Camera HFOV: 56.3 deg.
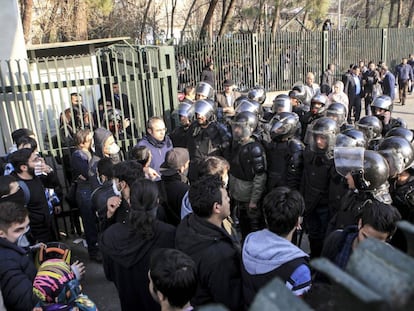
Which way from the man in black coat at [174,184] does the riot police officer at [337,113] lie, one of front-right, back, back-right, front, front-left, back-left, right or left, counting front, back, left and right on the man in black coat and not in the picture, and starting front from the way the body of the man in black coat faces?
front

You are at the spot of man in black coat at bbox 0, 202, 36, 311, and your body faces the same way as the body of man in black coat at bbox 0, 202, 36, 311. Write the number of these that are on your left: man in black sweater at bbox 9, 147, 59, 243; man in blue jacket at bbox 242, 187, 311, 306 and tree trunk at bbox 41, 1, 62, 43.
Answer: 2

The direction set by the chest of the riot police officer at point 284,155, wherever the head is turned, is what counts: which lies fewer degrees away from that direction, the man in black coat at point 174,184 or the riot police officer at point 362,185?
the man in black coat

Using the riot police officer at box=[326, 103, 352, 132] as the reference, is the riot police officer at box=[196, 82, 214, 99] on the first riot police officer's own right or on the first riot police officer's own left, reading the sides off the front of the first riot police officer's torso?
on the first riot police officer's own right

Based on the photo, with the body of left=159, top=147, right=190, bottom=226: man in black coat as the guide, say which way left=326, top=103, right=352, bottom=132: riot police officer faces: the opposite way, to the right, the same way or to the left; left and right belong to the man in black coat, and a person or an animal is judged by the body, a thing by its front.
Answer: the opposite way

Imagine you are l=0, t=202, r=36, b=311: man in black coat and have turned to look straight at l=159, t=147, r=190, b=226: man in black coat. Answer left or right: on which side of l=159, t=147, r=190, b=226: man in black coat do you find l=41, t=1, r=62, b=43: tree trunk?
left

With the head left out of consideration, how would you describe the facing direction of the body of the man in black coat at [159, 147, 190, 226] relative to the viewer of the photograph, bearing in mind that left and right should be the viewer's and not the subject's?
facing away from the viewer and to the right of the viewer

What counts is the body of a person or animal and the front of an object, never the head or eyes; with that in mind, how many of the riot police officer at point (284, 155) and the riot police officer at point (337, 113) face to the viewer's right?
0

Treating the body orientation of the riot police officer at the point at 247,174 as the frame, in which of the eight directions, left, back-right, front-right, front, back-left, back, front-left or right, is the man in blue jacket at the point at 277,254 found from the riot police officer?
front-left

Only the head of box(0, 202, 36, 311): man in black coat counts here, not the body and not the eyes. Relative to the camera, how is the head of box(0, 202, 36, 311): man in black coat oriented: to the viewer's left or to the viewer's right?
to the viewer's right

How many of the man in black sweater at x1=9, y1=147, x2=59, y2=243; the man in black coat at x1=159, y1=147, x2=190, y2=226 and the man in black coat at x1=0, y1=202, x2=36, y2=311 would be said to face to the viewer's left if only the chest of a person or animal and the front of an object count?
0

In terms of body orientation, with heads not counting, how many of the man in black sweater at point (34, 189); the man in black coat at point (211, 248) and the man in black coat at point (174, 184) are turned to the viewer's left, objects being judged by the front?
0

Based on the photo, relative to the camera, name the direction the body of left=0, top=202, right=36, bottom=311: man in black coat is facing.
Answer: to the viewer's right

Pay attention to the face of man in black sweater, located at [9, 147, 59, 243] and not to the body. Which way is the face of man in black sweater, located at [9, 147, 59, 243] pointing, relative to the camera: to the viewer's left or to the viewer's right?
to the viewer's right

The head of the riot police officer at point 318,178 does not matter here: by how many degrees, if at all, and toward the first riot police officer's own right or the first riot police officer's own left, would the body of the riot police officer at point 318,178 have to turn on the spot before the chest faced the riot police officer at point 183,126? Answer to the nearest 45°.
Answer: approximately 90° to the first riot police officer's own right

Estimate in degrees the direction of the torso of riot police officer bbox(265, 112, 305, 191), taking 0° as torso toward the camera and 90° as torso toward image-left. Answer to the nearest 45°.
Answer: approximately 45°

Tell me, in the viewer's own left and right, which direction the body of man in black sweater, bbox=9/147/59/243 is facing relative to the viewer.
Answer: facing to the right of the viewer
